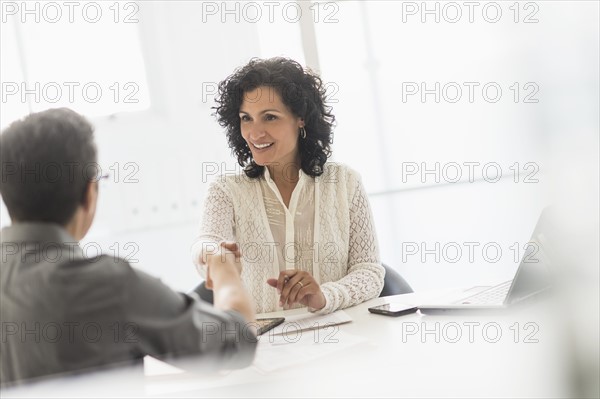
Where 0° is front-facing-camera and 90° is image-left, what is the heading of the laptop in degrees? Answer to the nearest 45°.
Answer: approximately 135°
